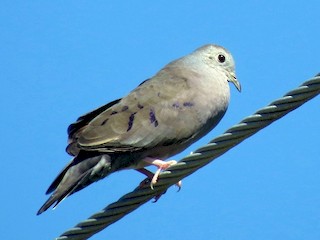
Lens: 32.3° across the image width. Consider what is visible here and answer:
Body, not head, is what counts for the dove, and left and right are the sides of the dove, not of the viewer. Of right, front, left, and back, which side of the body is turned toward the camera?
right
